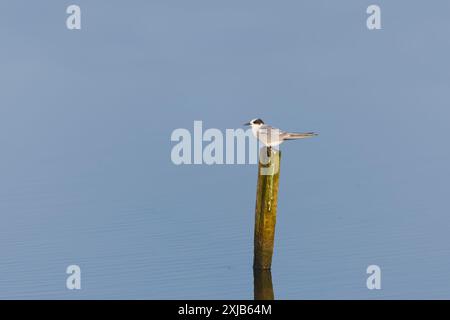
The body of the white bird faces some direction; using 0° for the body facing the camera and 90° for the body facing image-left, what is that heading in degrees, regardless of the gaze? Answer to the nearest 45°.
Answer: approximately 90°
